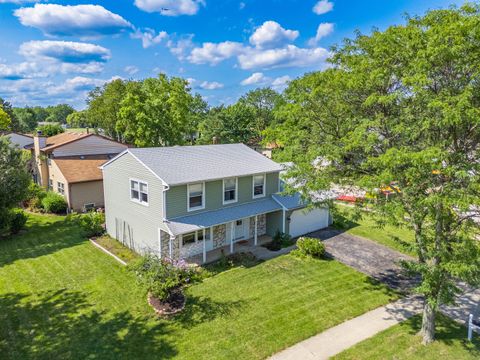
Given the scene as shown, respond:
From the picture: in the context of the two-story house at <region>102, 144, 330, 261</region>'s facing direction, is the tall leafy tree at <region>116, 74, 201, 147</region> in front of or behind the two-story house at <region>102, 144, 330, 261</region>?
behind

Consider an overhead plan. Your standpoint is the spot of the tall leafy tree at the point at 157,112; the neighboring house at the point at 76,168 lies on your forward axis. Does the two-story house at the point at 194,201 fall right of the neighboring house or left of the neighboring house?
left

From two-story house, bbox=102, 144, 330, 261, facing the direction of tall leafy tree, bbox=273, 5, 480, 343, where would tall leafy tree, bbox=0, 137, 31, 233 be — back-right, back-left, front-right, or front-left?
back-right

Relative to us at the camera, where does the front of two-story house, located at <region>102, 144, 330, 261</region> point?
facing the viewer and to the right of the viewer

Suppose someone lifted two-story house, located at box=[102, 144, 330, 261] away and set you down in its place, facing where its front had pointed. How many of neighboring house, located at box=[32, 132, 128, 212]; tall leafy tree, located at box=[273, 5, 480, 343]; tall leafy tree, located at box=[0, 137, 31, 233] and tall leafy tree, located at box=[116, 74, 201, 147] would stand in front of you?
1

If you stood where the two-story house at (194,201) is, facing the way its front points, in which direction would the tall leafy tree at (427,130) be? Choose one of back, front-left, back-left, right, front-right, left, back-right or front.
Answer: front

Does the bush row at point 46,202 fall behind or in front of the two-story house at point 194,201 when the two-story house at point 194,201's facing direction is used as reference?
behind

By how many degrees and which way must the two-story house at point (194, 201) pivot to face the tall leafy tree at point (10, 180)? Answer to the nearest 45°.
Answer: approximately 135° to its right

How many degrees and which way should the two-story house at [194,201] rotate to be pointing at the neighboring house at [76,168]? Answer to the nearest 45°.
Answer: approximately 180°
